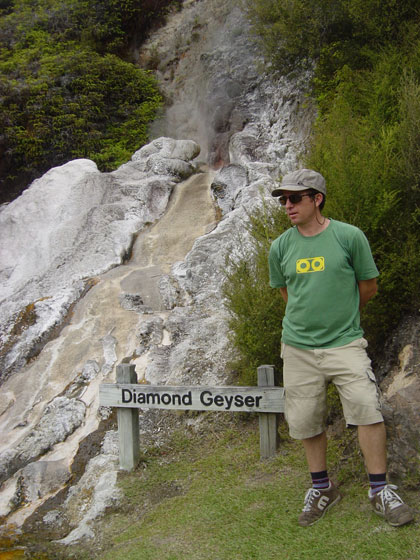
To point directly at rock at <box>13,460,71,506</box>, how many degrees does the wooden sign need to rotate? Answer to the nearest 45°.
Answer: approximately 135° to its right

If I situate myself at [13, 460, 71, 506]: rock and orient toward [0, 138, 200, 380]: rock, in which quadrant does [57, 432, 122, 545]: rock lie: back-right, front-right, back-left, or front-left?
back-right

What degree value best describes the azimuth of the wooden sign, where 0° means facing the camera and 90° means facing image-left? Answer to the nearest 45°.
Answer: approximately 0°

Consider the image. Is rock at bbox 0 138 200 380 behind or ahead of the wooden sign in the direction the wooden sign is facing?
behind

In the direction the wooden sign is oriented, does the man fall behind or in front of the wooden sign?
in front

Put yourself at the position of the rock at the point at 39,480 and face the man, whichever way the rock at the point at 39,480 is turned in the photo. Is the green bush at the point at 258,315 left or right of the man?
left

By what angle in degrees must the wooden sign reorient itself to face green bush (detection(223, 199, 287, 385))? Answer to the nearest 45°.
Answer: approximately 135° to its left
